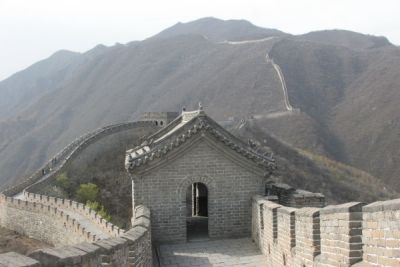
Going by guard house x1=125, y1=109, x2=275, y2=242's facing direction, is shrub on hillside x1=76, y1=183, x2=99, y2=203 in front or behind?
behind

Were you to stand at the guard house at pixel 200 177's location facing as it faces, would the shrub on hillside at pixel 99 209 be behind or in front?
behind

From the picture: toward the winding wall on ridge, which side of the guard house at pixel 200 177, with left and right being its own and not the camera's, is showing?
back

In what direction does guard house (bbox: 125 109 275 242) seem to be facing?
toward the camera
